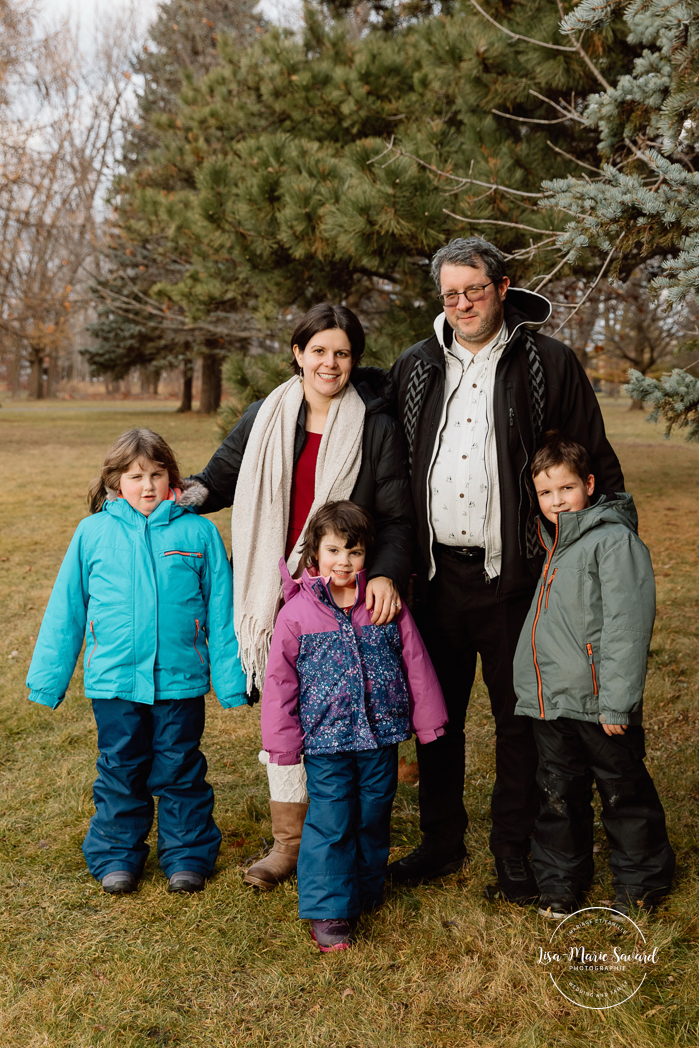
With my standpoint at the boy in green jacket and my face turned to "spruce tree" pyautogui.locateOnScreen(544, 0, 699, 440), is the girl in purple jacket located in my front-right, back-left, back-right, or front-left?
back-left

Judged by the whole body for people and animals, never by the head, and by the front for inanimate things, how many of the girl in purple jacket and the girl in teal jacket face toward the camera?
2

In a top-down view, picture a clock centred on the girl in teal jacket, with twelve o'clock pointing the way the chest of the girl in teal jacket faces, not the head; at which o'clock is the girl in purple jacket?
The girl in purple jacket is roughly at 10 o'clock from the girl in teal jacket.

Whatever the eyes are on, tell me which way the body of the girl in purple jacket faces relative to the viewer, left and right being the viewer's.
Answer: facing the viewer

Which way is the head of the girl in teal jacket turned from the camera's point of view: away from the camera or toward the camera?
toward the camera

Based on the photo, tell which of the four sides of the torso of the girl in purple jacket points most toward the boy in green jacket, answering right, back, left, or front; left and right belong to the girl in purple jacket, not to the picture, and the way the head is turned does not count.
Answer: left

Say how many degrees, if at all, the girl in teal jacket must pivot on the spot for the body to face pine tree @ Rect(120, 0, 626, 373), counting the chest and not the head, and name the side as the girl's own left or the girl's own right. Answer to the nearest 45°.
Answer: approximately 135° to the girl's own left

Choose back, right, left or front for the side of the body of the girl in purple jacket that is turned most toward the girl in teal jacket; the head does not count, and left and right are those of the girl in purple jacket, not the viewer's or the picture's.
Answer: right

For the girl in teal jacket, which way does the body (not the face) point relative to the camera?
toward the camera

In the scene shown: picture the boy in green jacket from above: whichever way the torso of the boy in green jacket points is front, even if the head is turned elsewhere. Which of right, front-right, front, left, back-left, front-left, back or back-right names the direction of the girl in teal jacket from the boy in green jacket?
front-right

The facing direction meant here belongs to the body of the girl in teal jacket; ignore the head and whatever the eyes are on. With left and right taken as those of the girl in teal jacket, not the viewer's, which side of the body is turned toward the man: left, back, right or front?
left
